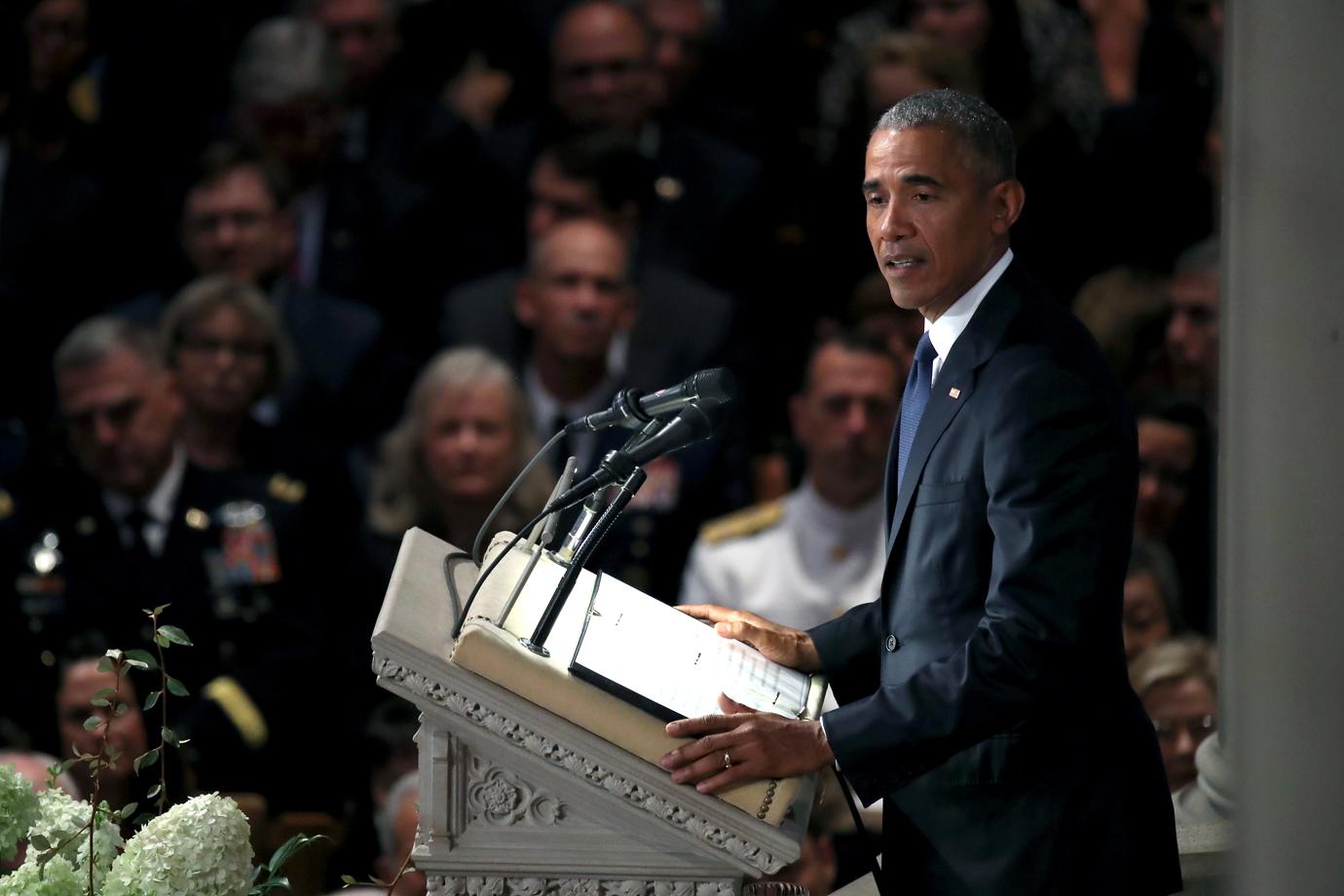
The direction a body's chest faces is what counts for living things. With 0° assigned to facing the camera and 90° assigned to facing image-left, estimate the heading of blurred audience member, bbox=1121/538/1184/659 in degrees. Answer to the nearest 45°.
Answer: approximately 45°

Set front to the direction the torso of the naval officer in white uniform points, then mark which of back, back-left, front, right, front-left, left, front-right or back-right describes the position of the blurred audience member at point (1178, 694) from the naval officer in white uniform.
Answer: front-left

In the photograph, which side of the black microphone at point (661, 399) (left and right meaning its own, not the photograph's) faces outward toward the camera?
right

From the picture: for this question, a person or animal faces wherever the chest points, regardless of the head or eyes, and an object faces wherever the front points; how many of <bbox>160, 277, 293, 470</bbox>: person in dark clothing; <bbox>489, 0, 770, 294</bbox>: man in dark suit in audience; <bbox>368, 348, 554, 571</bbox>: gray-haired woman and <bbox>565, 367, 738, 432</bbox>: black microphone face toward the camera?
3

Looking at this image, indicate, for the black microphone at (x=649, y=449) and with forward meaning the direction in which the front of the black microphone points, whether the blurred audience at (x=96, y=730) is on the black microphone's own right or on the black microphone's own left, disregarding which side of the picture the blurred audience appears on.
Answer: on the black microphone's own left

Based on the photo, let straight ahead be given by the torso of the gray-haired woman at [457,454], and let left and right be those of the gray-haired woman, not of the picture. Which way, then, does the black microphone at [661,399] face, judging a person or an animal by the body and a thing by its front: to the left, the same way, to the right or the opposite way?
to the left

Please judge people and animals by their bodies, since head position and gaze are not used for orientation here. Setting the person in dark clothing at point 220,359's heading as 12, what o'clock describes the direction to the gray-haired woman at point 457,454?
The gray-haired woman is roughly at 10 o'clock from the person in dark clothing.

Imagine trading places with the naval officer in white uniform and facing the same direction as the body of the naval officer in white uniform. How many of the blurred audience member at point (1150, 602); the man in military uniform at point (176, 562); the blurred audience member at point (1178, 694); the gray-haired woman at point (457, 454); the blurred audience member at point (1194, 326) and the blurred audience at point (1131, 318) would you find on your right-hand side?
2

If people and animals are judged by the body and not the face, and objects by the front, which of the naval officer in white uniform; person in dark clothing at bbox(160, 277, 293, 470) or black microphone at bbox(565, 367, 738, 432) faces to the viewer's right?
the black microphone

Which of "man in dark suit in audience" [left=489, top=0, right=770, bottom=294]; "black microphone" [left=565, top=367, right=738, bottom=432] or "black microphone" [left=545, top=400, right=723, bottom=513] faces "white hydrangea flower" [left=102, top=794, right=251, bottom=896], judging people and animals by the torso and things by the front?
the man in dark suit in audience

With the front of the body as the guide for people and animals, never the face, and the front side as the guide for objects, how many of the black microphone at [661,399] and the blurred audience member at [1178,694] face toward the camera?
1
